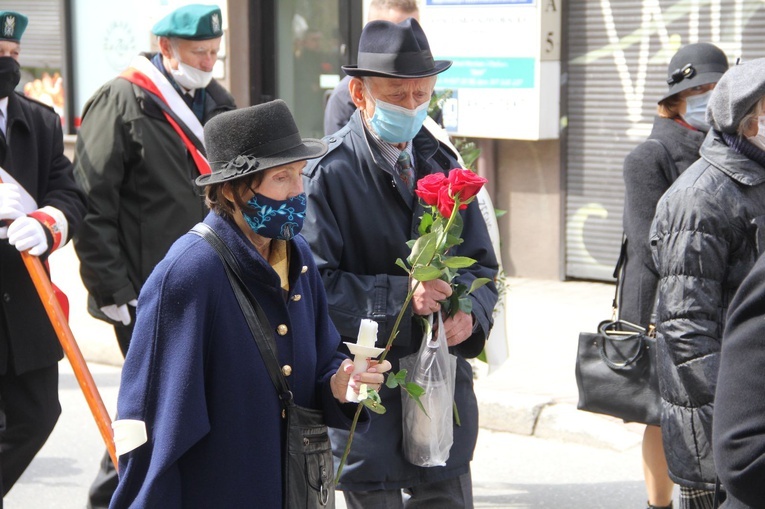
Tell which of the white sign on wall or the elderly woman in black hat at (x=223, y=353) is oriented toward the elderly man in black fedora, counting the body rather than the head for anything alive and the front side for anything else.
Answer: the white sign on wall

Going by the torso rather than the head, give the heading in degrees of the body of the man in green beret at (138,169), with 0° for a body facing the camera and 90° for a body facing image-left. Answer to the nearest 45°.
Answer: approximately 315°

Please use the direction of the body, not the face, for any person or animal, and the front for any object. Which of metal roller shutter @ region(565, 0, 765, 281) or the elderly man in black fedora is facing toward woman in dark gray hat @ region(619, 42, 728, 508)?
the metal roller shutter

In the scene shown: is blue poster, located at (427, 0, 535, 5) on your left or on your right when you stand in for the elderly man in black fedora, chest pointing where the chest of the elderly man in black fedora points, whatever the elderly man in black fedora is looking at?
on your left

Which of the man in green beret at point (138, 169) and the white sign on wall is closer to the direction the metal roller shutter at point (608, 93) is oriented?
the man in green beret

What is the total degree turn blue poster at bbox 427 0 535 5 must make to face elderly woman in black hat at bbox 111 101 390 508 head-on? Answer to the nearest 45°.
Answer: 0° — it already faces them

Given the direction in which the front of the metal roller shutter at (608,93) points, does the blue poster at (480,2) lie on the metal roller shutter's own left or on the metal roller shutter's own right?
on the metal roller shutter's own right
